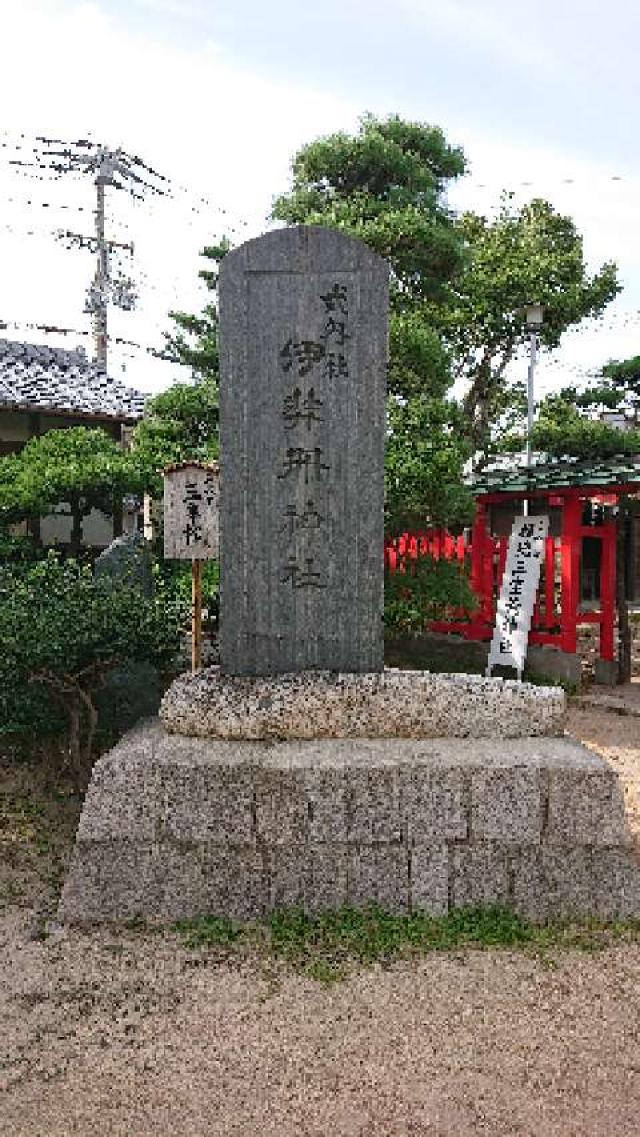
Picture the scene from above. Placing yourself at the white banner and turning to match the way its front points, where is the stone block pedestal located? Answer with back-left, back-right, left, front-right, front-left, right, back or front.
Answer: front

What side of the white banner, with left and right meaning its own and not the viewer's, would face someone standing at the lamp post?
back

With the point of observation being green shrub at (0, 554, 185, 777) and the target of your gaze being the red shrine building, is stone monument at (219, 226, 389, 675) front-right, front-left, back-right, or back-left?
front-right

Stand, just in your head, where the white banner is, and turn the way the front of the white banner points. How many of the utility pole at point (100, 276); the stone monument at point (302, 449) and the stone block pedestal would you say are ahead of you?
2

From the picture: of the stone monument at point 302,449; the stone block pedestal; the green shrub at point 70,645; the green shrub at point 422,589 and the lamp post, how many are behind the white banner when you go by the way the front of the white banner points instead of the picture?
1

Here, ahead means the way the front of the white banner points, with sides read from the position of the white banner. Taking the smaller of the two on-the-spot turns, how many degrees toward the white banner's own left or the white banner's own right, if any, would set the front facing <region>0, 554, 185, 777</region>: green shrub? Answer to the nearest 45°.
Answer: approximately 45° to the white banner's own right

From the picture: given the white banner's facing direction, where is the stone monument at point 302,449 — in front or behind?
in front

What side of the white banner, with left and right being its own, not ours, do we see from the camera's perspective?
front

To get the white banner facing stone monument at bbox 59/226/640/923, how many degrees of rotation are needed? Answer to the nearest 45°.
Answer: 0° — it already faces it

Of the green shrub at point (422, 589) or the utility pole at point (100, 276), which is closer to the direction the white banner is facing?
the green shrub
